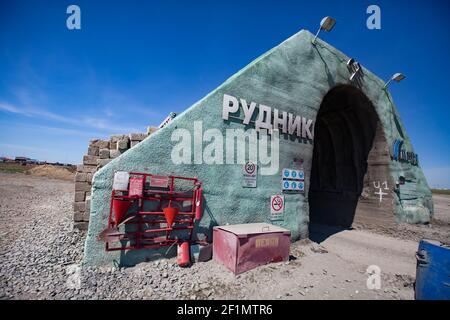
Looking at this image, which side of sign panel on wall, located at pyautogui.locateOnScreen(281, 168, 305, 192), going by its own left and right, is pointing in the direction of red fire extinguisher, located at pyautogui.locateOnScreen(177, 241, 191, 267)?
right

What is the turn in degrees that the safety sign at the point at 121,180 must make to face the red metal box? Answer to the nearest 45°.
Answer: approximately 90° to its left

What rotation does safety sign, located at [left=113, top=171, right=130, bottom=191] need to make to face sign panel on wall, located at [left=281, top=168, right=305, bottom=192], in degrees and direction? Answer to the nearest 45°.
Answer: approximately 90° to its left

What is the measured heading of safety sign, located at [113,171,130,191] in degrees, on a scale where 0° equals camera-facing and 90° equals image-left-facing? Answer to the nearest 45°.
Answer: approximately 0°
